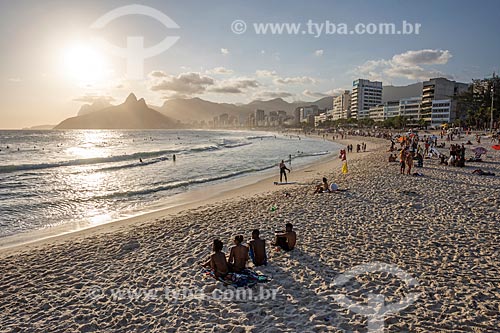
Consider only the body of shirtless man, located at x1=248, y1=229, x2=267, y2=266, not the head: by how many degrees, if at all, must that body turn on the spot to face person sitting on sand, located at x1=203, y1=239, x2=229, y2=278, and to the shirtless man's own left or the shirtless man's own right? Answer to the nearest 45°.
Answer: approximately 90° to the shirtless man's own left

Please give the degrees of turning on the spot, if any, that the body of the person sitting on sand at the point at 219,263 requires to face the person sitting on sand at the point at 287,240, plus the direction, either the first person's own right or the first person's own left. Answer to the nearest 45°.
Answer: approximately 90° to the first person's own right

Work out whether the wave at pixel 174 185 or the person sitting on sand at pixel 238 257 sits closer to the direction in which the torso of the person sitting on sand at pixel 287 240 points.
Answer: the wave

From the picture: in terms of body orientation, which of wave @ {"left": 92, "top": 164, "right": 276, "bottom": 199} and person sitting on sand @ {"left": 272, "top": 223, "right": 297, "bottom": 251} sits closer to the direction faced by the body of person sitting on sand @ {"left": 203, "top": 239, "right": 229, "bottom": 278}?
the wave

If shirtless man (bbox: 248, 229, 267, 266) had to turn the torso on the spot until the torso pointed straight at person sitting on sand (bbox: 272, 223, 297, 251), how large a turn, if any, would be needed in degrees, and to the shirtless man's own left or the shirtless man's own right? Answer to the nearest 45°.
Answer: approximately 90° to the shirtless man's own right

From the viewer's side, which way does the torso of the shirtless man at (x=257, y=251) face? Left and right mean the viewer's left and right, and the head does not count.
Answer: facing away from the viewer and to the left of the viewer

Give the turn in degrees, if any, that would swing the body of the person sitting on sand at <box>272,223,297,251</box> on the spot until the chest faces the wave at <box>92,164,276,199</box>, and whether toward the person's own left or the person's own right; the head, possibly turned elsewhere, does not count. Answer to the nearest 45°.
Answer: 0° — they already face it

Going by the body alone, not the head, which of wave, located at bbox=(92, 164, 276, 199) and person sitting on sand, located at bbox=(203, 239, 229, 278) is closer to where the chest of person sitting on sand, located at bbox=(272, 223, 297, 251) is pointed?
the wave

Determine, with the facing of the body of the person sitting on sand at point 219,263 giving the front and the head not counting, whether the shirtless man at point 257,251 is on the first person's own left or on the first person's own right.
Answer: on the first person's own right
